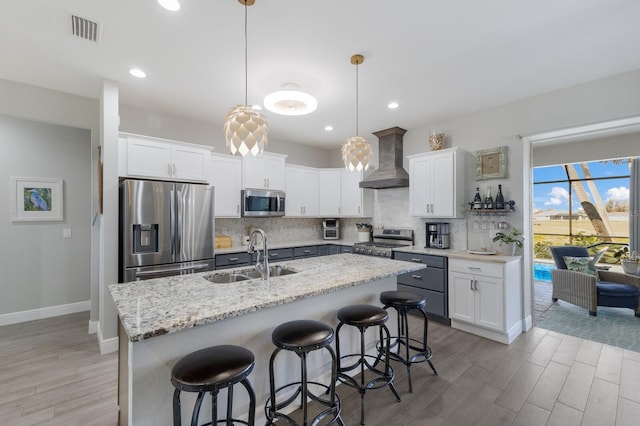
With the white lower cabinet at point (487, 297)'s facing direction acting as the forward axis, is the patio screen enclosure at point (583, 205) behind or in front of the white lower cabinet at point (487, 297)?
behind

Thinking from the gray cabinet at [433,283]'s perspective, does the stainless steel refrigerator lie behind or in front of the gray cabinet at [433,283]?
in front

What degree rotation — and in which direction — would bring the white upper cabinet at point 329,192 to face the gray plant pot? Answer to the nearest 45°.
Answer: approximately 45° to its left

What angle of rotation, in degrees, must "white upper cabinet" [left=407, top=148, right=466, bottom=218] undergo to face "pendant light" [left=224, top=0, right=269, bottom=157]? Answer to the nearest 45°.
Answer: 0° — it already faces it

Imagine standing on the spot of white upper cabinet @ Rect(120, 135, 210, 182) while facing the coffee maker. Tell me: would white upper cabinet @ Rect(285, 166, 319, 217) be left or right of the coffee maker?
left

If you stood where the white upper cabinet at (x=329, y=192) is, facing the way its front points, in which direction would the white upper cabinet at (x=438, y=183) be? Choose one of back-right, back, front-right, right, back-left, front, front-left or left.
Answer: front-left

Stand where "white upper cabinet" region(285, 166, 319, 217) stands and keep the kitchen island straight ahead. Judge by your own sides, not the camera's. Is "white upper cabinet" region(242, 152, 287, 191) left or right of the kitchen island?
right

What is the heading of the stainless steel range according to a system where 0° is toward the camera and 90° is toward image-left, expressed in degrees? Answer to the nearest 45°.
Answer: approximately 45°

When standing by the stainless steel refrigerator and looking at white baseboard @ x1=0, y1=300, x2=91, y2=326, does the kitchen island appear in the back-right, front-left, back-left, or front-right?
back-left

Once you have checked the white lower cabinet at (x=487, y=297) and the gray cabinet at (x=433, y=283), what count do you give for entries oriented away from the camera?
0

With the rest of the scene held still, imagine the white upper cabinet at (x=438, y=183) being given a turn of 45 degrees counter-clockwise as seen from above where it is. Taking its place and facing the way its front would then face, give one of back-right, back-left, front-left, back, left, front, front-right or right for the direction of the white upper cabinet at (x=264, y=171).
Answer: right
